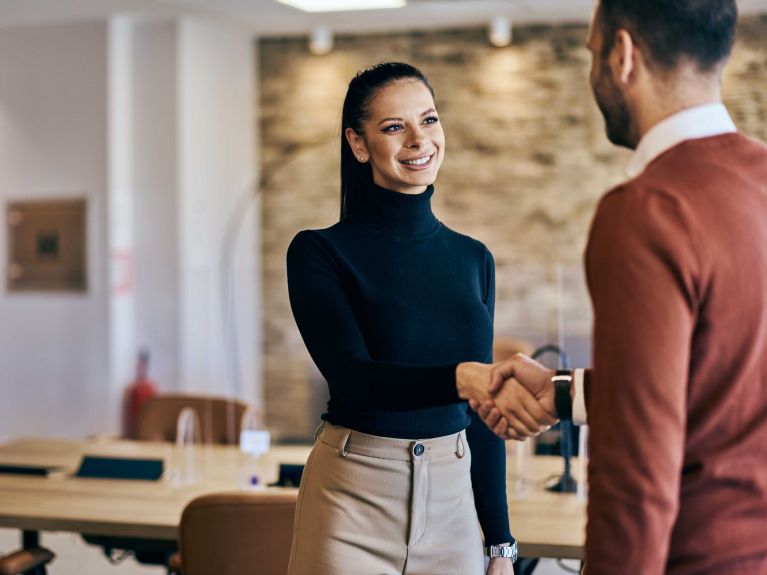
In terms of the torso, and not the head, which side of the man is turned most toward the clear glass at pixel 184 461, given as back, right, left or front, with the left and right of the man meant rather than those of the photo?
front

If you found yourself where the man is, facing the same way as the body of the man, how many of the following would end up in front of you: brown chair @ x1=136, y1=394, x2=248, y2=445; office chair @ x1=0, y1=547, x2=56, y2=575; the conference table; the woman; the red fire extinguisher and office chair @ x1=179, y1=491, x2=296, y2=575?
6

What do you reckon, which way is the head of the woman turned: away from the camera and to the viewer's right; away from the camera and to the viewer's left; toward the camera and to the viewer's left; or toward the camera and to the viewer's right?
toward the camera and to the viewer's right

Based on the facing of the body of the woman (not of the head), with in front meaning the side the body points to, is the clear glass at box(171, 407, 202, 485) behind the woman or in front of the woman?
behind

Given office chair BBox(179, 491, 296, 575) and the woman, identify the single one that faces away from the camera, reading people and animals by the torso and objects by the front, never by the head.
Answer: the office chair

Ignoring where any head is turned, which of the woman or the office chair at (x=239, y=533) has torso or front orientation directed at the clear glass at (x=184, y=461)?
the office chair

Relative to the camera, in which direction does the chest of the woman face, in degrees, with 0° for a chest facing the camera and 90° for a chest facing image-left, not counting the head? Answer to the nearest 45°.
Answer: approximately 315°

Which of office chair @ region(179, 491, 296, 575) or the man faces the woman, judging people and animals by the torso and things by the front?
the man

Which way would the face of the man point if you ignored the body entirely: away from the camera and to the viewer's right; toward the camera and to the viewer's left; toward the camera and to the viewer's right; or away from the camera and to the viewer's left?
away from the camera and to the viewer's left

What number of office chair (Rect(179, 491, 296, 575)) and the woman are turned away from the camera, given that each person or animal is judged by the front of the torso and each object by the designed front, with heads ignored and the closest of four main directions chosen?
1

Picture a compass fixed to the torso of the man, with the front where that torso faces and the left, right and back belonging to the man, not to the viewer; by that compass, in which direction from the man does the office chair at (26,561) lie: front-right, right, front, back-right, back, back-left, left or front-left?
front

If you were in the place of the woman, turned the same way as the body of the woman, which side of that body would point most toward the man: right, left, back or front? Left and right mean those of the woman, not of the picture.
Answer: front

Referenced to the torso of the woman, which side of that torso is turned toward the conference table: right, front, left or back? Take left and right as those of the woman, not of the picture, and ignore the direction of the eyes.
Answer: back

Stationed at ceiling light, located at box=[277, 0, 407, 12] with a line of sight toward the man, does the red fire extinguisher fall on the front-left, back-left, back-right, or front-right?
back-right

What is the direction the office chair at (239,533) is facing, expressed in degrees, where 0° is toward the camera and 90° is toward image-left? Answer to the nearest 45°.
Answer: approximately 180°

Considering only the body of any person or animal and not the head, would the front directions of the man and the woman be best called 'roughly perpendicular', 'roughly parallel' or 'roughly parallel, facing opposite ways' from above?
roughly parallel, facing opposite ways
